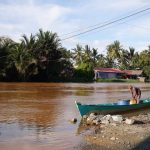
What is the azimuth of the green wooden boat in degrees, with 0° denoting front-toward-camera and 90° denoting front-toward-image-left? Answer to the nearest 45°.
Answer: approximately 90°
